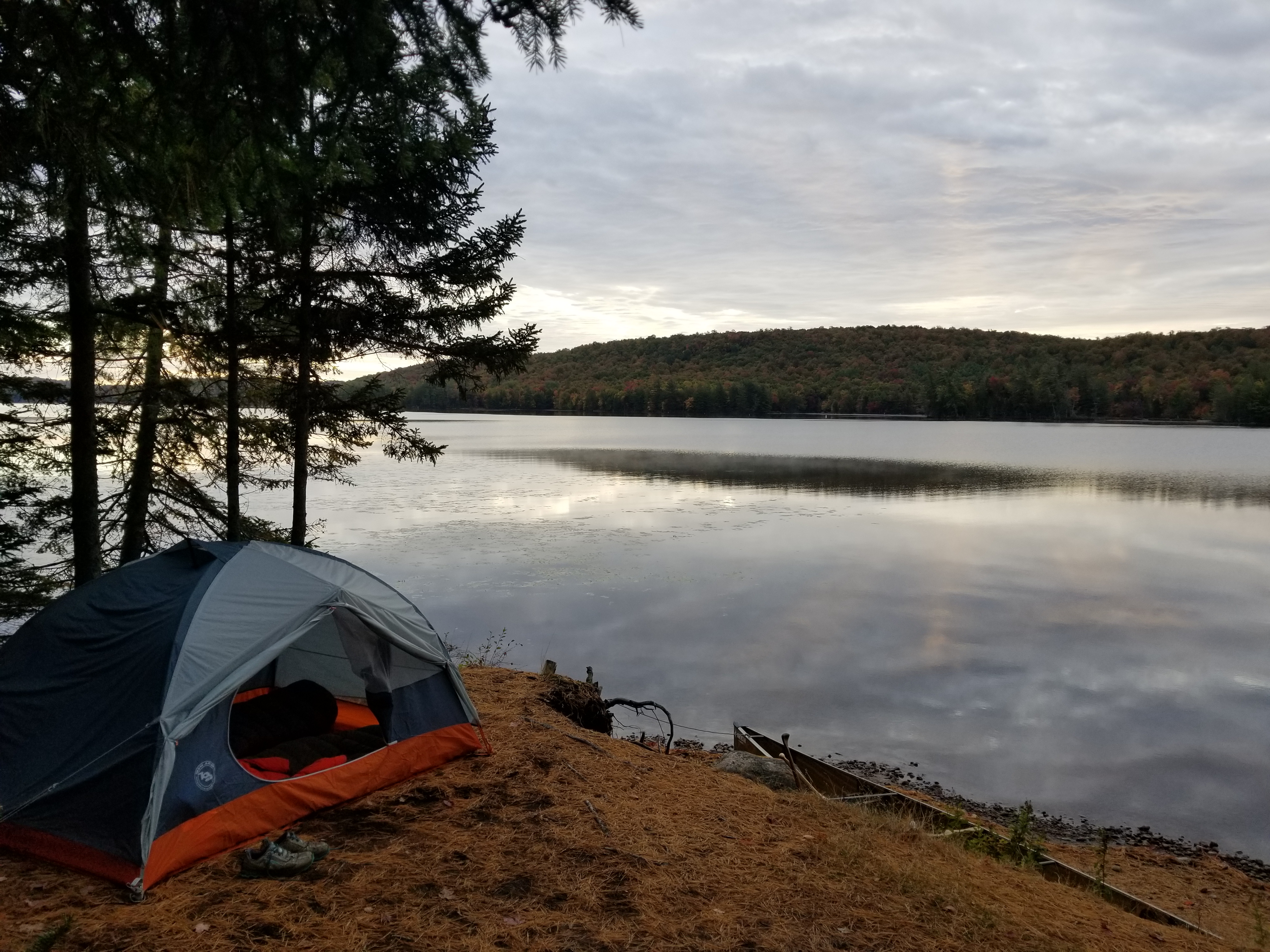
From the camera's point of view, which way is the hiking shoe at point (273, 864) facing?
to the viewer's right

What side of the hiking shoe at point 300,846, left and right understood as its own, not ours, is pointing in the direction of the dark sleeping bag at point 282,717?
left

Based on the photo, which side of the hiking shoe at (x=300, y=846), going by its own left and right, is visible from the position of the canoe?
front

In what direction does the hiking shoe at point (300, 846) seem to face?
to the viewer's right

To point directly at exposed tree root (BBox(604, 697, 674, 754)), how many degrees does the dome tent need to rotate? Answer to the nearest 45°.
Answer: approximately 90° to its left

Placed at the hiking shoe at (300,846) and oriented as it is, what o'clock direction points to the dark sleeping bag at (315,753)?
The dark sleeping bag is roughly at 9 o'clock from the hiking shoe.

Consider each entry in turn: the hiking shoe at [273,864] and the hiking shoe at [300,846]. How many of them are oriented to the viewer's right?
2

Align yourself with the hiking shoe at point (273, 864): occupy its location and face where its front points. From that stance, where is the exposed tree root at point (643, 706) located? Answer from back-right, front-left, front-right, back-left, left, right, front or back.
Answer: front-left

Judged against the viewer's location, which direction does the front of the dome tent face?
facing the viewer and to the right of the viewer
